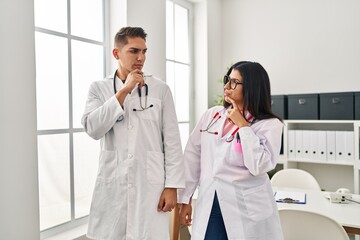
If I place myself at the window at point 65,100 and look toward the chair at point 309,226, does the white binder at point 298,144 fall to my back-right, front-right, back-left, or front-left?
front-left

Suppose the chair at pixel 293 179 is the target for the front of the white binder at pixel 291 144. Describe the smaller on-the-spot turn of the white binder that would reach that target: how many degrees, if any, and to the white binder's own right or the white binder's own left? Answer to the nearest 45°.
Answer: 0° — it already faces it

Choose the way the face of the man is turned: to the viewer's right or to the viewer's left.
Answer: to the viewer's right

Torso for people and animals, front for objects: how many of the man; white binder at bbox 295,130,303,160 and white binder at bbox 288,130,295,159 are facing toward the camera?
3

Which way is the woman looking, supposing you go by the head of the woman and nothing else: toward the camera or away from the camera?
toward the camera

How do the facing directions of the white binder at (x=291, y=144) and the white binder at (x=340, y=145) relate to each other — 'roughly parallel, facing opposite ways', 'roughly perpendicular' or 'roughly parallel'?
roughly parallel

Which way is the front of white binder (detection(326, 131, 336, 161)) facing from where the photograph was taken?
facing the viewer

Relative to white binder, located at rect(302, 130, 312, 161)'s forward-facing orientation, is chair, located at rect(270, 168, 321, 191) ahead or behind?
ahead

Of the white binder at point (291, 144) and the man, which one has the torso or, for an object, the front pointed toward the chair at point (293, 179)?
the white binder

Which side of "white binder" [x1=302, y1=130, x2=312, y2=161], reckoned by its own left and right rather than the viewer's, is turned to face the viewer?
front

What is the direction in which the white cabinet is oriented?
toward the camera

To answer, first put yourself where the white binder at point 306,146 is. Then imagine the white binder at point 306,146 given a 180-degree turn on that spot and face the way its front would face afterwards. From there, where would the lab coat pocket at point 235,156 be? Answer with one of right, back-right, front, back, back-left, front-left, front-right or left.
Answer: back

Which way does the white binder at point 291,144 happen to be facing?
toward the camera

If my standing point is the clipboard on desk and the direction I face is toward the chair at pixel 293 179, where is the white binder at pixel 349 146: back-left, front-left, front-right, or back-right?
front-right
